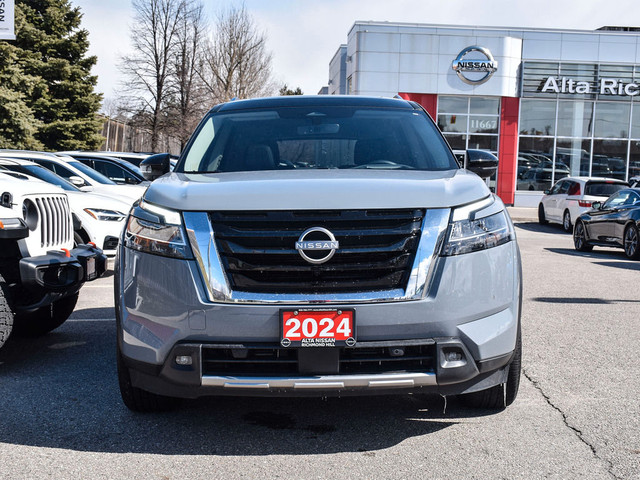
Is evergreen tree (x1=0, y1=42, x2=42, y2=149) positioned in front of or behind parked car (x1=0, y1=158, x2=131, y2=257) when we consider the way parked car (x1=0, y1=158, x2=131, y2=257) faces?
behind

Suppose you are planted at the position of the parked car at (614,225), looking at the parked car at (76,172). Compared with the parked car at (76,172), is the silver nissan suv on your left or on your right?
left

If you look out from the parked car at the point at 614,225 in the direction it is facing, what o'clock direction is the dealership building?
The dealership building is roughly at 1 o'clock from the parked car.

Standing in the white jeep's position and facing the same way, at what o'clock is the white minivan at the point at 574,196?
The white minivan is roughly at 9 o'clock from the white jeep.

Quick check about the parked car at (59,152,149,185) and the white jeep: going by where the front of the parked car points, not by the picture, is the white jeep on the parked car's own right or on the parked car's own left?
on the parked car's own right

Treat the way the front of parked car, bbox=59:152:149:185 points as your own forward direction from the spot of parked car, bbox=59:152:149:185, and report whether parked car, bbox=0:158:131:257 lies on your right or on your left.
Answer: on your right

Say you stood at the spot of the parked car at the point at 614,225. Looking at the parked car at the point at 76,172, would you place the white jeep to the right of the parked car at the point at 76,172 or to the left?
left

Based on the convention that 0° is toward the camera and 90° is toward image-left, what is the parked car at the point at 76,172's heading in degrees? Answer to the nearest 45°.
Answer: approximately 315°
